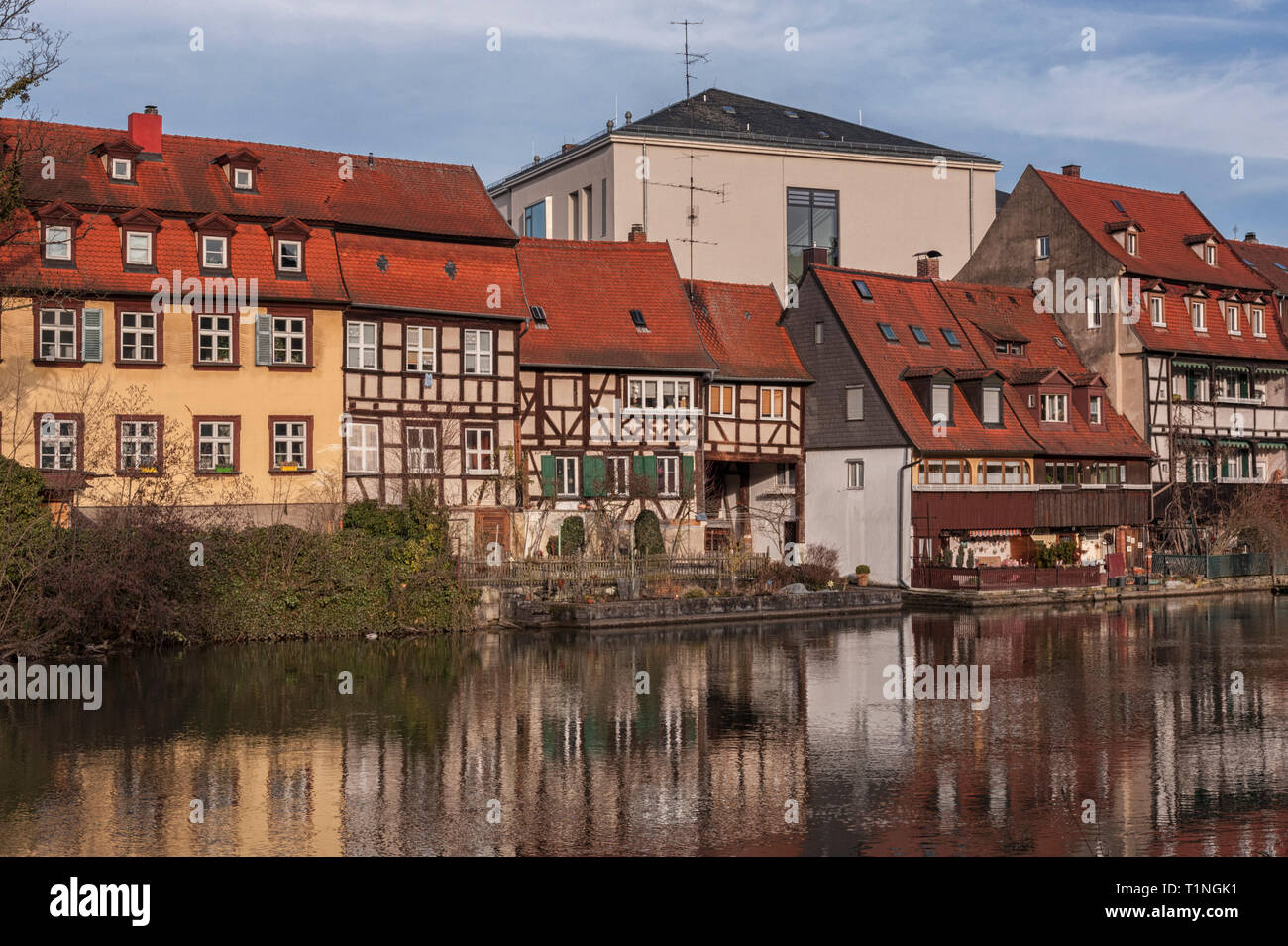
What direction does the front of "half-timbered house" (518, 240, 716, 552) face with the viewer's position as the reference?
facing the viewer
